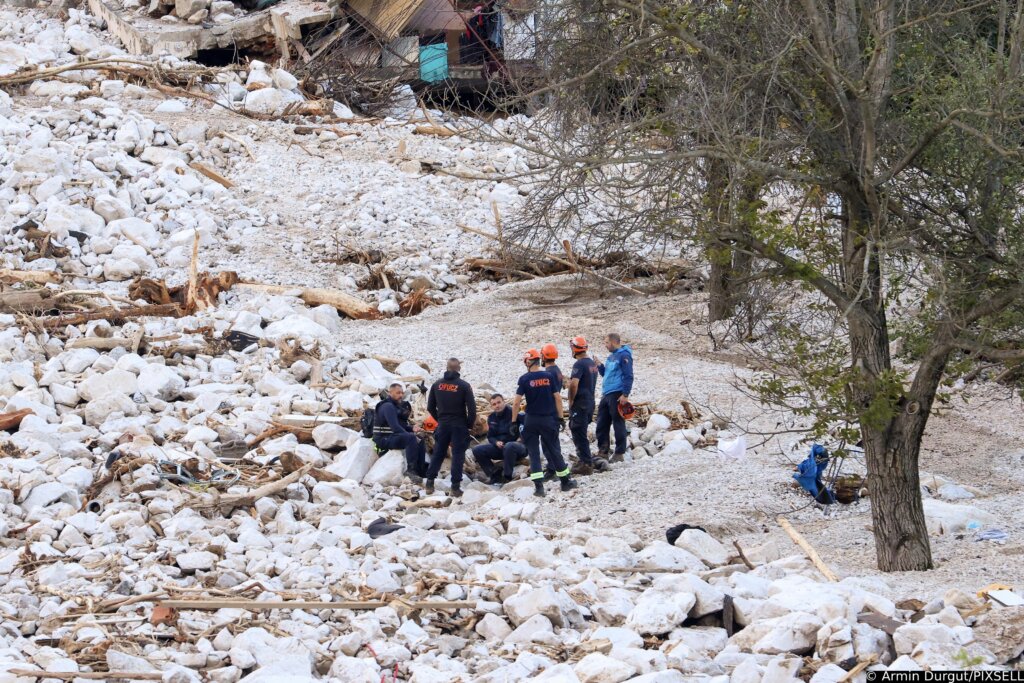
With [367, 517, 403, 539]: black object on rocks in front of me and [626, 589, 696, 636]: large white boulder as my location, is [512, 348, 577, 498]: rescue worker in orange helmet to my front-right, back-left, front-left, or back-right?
front-right

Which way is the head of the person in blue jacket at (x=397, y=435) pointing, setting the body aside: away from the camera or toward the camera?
toward the camera

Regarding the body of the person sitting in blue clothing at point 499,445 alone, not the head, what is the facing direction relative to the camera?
toward the camera

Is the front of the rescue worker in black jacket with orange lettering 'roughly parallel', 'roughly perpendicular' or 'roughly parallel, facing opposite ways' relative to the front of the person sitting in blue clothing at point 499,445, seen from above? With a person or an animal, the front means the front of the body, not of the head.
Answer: roughly parallel, facing opposite ways

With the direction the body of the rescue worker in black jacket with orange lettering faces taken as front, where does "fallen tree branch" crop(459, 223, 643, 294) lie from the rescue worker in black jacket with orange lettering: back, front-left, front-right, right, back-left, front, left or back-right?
front

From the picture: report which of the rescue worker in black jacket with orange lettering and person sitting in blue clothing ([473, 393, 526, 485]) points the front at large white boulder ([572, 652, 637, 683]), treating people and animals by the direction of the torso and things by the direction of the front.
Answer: the person sitting in blue clothing

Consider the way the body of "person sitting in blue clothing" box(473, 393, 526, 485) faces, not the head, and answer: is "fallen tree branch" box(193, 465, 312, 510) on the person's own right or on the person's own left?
on the person's own right

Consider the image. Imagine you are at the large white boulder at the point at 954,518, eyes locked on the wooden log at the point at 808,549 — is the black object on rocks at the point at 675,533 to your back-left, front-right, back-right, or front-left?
front-right

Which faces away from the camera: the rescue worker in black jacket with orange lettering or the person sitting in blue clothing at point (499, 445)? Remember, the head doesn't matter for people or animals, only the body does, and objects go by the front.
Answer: the rescue worker in black jacket with orange lettering

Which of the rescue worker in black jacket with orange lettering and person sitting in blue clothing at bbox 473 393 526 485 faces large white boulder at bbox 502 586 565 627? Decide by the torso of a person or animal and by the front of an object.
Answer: the person sitting in blue clothing

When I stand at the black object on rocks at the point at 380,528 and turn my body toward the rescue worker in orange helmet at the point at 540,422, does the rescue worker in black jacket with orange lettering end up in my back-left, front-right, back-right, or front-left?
front-left

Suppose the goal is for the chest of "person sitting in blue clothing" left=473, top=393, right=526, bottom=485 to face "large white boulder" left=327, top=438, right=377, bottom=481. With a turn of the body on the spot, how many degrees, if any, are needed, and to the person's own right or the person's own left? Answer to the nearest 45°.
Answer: approximately 90° to the person's own right
